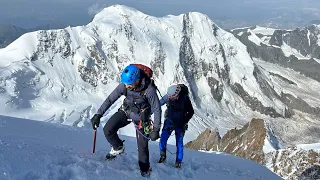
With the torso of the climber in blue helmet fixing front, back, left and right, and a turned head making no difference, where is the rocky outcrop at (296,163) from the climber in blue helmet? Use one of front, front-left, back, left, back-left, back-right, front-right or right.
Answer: back
